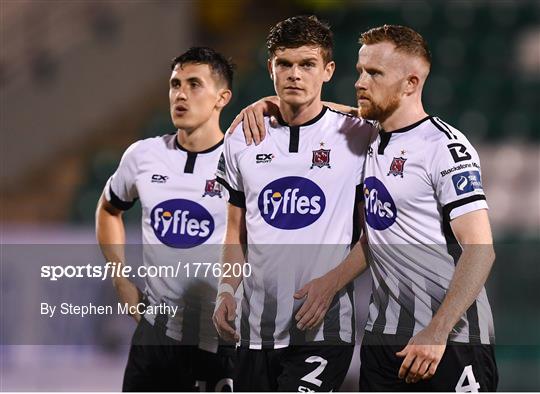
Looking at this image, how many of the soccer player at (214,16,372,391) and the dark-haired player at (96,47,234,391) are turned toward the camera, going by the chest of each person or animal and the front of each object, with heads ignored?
2

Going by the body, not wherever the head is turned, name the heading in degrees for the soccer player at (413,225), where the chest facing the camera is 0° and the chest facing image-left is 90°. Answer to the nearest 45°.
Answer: approximately 45°

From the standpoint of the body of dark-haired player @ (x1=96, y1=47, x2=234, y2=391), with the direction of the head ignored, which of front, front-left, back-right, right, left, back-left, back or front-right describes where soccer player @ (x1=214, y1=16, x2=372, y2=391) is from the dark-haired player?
front-left

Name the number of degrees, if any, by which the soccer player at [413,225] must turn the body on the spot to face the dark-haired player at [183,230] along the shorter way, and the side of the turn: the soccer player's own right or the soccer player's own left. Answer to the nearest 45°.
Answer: approximately 90° to the soccer player's own right

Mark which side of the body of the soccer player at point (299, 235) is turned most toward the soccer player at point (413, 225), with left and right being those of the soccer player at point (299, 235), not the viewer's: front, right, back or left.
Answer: left

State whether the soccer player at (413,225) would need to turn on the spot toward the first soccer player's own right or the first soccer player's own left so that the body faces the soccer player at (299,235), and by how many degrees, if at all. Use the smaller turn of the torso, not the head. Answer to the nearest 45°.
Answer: approximately 45° to the first soccer player's own right

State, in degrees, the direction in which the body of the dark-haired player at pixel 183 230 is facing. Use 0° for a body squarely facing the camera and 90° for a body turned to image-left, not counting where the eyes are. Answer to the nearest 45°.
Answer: approximately 0°
